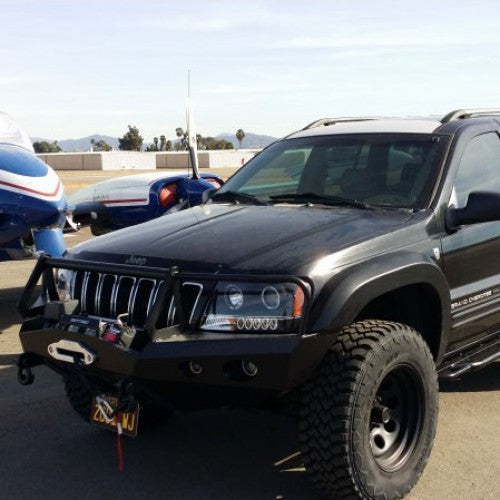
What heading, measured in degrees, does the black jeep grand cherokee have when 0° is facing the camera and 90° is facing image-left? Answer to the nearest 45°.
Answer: approximately 45°
